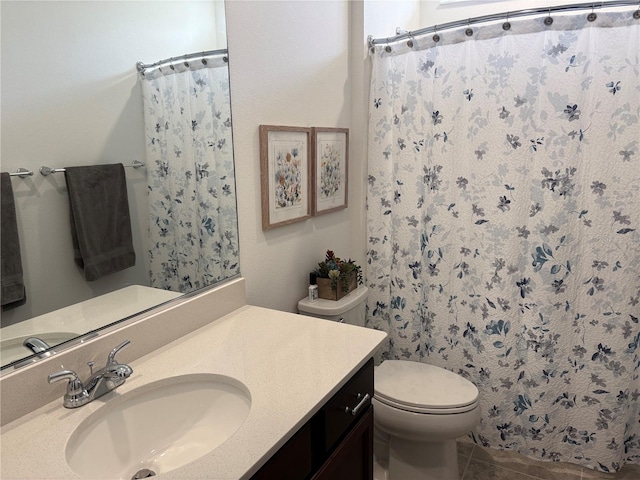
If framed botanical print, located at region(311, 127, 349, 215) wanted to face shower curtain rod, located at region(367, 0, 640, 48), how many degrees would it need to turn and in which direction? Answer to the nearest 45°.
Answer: approximately 45° to its left

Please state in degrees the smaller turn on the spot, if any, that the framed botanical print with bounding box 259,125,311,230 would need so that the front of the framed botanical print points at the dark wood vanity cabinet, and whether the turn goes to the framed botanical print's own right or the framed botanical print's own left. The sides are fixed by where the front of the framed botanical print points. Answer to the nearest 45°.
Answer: approximately 45° to the framed botanical print's own right

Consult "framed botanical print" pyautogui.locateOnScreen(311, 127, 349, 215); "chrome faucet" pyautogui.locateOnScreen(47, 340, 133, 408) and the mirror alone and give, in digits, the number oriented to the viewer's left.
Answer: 0

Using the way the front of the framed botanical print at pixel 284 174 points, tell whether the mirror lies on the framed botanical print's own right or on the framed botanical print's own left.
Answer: on the framed botanical print's own right

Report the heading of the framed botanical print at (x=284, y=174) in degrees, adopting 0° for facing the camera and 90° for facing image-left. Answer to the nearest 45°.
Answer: approximately 315°

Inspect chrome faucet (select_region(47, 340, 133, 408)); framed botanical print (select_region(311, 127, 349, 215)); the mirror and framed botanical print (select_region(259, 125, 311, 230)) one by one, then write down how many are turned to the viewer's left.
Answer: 0

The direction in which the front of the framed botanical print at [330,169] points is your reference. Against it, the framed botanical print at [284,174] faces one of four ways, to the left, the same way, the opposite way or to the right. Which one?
the same way

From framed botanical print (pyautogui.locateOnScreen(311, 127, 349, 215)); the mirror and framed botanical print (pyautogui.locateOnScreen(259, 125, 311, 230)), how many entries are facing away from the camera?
0

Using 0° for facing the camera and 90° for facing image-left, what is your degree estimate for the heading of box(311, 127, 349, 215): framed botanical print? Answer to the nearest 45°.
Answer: approximately 315°

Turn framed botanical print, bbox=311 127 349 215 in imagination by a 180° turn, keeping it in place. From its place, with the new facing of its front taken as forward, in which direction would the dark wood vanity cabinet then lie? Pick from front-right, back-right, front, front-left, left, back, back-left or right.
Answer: back-left

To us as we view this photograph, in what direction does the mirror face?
facing the viewer and to the right of the viewer

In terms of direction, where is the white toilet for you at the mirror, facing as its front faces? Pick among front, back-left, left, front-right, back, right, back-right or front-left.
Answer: front-left

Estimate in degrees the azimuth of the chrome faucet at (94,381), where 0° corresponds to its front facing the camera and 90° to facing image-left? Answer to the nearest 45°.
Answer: approximately 315°
